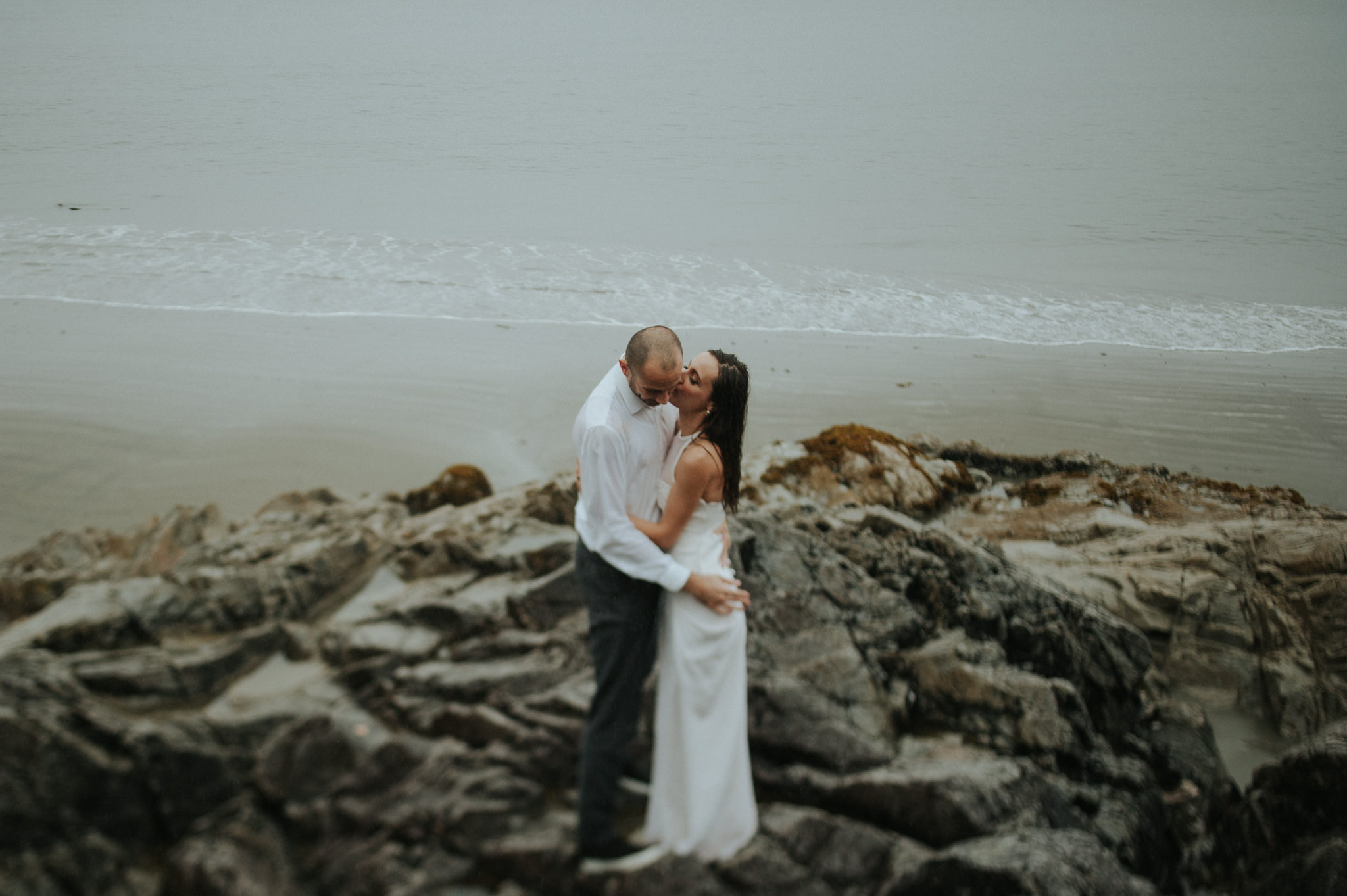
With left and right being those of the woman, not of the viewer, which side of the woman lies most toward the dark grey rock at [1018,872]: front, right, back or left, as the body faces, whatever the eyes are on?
back

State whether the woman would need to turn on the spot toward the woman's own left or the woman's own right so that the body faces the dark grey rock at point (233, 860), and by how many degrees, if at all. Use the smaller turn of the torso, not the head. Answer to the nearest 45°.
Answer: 0° — they already face it

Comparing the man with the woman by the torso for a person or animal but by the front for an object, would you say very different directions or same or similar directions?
very different directions

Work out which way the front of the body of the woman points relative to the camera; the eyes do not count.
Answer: to the viewer's left

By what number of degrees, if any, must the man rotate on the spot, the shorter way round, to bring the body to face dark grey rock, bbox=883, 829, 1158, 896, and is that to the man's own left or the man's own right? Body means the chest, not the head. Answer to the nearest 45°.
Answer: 0° — they already face it

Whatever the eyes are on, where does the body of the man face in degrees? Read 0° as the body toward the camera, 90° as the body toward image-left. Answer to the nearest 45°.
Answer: approximately 270°

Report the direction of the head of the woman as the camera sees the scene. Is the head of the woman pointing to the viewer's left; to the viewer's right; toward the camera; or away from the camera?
to the viewer's left

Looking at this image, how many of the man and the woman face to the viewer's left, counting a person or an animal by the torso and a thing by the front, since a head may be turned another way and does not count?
1

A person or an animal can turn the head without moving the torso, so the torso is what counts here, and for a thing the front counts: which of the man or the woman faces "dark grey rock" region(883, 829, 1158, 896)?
the man

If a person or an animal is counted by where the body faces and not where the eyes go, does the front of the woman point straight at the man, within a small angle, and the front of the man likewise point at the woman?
yes
